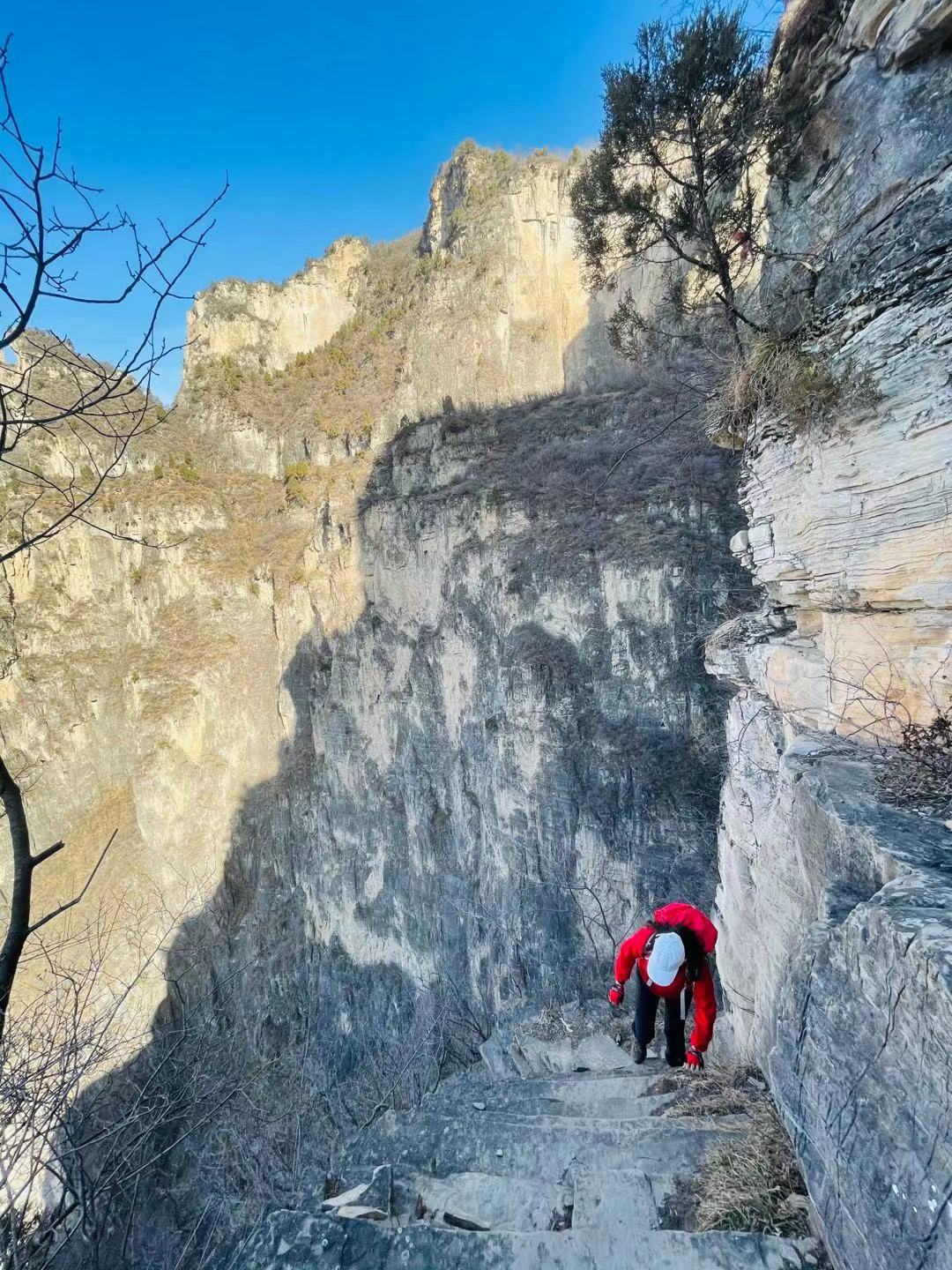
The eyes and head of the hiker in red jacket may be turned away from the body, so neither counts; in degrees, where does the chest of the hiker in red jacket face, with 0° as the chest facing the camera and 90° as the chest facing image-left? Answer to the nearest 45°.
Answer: approximately 0°
